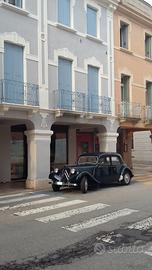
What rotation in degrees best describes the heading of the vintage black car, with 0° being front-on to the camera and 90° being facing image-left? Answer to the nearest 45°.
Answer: approximately 45°

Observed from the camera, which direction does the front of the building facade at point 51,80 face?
facing the viewer and to the right of the viewer

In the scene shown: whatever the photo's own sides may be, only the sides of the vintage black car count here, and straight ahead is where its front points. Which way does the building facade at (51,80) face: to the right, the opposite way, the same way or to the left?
to the left
